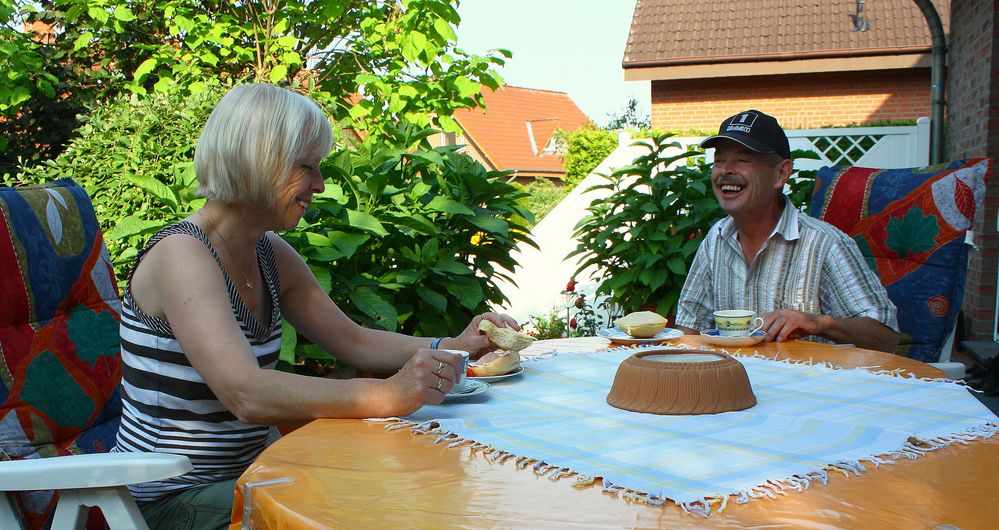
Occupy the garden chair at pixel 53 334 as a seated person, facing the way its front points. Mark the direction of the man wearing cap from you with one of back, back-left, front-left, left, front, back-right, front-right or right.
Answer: front-left

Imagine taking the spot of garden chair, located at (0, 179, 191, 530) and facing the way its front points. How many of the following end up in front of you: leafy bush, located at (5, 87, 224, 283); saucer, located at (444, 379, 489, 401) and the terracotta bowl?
2

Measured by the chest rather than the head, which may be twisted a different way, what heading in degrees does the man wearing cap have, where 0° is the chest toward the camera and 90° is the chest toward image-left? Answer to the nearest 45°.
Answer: approximately 45°

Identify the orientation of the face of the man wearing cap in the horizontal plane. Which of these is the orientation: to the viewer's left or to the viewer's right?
to the viewer's left

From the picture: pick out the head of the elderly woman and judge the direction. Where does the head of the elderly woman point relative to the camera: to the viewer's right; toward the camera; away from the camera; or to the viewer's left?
to the viewer's right

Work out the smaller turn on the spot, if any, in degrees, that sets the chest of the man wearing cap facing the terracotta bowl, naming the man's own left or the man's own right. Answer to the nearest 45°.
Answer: approximately 45° to the man's own left

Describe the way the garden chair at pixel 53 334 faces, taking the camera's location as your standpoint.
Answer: facing the viewer and to the right of the viewer

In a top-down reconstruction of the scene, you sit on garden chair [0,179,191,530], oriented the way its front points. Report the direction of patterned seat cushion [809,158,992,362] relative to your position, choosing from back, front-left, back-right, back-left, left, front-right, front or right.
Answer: front-left

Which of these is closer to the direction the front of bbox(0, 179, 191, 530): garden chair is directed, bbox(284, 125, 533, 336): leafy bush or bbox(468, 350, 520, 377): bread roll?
the bread roll

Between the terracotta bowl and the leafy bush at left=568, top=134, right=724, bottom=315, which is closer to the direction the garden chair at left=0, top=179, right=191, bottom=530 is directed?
the terracotta bowl

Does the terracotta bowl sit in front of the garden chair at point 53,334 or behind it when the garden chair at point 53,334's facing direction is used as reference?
in front

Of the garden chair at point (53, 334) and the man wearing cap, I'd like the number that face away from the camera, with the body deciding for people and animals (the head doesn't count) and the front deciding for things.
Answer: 0

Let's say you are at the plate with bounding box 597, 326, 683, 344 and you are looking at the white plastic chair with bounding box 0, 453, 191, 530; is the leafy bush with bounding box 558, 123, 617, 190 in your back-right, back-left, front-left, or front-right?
back-right

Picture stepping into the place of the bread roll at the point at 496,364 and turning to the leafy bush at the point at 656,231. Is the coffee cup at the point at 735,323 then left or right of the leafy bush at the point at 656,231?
right

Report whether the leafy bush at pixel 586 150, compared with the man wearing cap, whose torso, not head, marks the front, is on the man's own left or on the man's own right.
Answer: on the man's own right

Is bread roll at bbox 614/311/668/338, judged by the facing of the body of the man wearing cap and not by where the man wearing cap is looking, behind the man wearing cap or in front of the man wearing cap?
in front

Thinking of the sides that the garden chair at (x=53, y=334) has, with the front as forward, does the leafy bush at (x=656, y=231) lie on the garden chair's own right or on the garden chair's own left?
on the garden chair's own left
